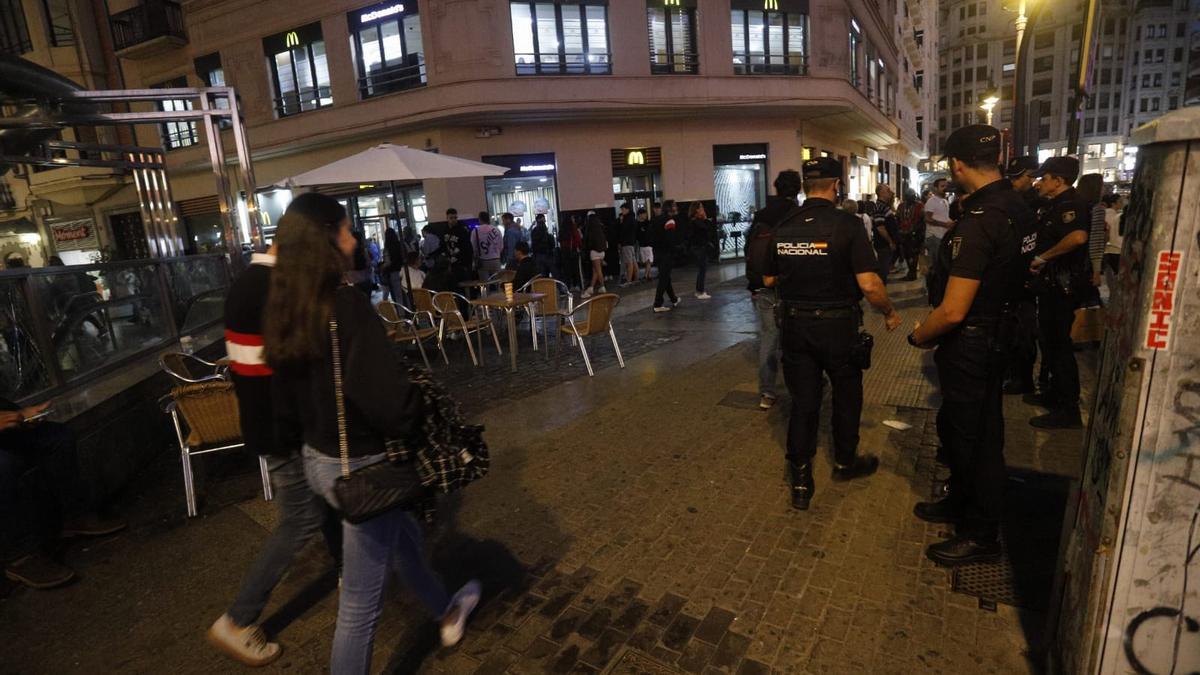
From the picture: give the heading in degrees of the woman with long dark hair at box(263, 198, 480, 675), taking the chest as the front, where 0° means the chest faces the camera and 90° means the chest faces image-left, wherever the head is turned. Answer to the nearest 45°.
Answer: approximately 225°

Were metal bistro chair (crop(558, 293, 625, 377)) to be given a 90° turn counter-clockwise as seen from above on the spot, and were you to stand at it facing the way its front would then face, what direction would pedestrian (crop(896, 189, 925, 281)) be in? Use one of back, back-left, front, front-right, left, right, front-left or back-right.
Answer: back

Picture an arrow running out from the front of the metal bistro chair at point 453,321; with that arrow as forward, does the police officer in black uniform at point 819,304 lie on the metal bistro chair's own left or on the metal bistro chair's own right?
on the metal bistro chair's own right

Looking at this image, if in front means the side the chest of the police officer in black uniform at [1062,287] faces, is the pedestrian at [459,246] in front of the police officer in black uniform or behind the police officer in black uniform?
in front

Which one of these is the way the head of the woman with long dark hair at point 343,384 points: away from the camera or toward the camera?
away from the camera

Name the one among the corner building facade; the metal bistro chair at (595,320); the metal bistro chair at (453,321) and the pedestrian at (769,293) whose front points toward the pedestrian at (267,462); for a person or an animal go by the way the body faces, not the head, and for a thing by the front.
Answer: the corner building facade

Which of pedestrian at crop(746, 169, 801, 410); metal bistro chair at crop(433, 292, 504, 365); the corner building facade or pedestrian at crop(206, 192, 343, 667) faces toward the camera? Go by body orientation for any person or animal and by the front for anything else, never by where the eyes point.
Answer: the corner building facade

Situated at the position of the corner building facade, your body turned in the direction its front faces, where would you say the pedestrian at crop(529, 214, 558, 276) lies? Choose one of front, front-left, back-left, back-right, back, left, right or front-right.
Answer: front

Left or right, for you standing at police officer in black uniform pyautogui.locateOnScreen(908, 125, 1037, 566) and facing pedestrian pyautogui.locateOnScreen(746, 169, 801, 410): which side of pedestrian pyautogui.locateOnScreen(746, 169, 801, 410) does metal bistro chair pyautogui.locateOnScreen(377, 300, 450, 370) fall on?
left

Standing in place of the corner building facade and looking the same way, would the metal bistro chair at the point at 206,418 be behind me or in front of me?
in front

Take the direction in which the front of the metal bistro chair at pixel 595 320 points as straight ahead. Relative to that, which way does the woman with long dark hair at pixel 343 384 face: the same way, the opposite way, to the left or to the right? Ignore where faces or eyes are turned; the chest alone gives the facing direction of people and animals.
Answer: to the right

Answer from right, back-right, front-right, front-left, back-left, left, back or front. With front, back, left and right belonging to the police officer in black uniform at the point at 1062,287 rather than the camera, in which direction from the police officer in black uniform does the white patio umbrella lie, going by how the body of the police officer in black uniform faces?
front

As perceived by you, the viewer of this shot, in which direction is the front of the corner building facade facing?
facing the viewer
